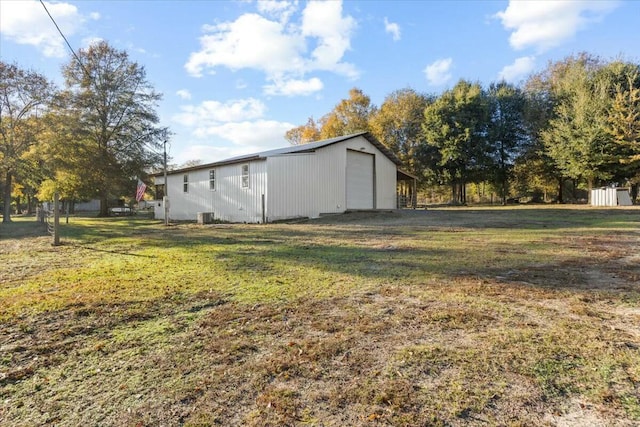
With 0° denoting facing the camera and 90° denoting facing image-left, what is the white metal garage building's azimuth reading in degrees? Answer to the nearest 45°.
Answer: approximately 315°

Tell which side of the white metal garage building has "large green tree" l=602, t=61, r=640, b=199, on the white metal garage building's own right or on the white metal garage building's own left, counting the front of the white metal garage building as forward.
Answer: on the white metal garage building's own left

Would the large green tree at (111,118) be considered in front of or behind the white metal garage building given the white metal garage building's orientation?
behind

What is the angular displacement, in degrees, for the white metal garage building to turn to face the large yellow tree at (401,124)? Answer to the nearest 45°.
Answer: approximately 90° to its left

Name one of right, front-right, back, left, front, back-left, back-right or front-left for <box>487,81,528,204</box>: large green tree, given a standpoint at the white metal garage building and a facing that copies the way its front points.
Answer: left

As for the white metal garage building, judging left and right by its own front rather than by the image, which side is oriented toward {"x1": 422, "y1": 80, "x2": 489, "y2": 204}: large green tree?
left

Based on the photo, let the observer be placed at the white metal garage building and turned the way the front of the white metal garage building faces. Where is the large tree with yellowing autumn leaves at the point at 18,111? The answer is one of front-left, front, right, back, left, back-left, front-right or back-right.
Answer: back-right
